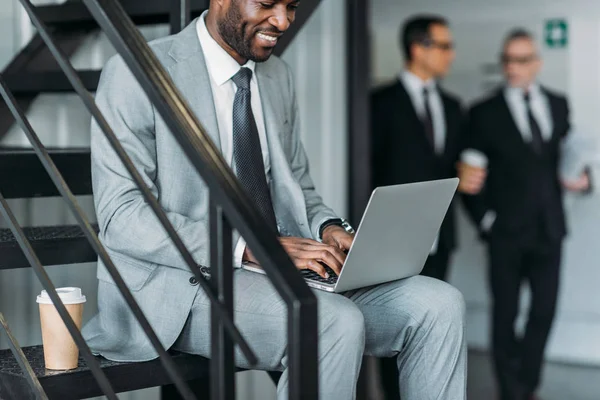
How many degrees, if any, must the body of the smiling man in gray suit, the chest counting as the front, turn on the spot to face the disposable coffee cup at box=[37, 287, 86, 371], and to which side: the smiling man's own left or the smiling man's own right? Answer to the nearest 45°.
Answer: approximately 135° to the smiling man's own right

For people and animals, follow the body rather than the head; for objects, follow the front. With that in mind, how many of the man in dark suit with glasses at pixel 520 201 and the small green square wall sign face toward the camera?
2

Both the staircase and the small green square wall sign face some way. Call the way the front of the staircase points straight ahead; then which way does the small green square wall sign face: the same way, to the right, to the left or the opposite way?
to the right

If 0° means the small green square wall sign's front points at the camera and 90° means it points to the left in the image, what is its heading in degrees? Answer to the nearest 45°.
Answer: approximately 0°

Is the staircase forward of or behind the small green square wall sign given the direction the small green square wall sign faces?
forward

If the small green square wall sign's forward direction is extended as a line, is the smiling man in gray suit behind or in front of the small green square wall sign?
in front

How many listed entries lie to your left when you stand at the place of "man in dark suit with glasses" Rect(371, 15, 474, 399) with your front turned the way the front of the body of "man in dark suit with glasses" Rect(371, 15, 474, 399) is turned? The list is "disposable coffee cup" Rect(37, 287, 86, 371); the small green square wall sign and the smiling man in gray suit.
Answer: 1

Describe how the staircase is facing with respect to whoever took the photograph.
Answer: facing the viewer and to the right of the viewer
